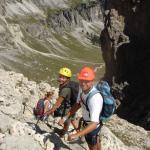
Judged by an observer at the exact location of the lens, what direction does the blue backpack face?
facing to the right of the viewer

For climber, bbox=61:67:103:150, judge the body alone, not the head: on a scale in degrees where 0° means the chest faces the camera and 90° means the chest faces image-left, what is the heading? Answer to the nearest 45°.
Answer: approximately 45°

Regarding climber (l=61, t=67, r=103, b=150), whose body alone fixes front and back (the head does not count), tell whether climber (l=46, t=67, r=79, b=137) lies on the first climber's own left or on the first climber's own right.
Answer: on the first climber's own right
